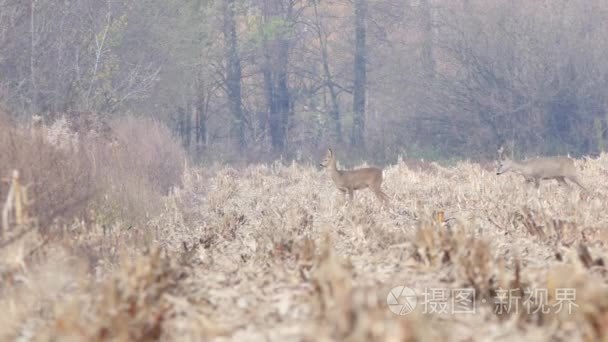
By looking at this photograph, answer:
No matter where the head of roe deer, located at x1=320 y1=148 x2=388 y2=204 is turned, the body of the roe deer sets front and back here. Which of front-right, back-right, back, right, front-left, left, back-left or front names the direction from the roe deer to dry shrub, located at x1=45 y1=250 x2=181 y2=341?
left

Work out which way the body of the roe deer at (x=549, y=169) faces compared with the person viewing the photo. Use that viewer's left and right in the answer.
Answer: facing to the left of the viewer

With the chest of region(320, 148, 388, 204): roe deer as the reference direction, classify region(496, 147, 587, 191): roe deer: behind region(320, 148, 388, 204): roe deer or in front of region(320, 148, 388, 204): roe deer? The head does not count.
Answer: behind

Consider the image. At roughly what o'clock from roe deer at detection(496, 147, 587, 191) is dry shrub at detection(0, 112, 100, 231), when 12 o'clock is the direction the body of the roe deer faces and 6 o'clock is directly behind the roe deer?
The dry shrub is roughly at 10 o'clock from the roe deer.

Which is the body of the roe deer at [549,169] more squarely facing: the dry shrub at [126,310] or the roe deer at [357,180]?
the roe deer

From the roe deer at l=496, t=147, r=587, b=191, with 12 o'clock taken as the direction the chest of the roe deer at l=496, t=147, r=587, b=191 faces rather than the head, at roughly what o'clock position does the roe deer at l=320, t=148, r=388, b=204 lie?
the roe deer at l=320, t=148, r=388, b=204 is roughly at 11 o'clock from the roe deer at l=496, t=147, r=587, b=191.

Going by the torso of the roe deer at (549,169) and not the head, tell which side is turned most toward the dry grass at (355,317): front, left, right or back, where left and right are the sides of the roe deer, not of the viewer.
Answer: left

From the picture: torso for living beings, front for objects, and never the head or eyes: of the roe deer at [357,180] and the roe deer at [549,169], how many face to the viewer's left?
2

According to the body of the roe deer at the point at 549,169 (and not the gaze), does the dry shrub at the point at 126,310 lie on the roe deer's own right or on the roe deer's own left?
on the roe deer's own left

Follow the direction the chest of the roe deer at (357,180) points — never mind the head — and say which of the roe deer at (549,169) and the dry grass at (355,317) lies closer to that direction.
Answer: the dry grass

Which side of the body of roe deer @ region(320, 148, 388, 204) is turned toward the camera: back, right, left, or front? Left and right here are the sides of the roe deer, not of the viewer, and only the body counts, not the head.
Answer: left

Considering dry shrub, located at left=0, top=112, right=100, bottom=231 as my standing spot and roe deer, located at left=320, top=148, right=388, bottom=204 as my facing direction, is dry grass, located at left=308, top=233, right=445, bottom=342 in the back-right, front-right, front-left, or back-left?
back-right
